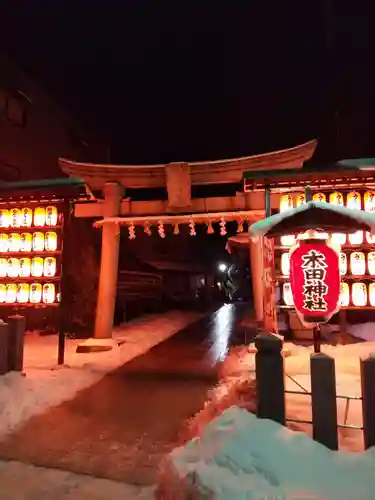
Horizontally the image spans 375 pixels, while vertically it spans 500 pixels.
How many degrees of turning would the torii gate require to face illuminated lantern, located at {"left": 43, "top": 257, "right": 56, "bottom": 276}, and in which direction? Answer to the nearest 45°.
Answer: approximately 45° to its right

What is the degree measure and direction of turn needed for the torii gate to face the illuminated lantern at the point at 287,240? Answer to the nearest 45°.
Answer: approximately 45° to its left

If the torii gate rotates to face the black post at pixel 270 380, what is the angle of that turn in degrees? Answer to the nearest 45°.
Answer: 0° — it already faces it

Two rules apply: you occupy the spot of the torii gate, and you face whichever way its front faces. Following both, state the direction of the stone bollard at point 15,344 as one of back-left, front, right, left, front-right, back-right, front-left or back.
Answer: front-right

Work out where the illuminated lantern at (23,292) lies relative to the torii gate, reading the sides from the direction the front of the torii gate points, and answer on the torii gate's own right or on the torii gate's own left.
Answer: on the torii gate's own right

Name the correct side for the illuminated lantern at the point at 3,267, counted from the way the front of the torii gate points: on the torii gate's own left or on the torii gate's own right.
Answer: on the torii gate's own right

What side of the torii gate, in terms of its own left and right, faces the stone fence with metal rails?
front

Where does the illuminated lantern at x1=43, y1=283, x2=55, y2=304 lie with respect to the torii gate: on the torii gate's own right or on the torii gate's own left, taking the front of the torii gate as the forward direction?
on the torii gate's own right
